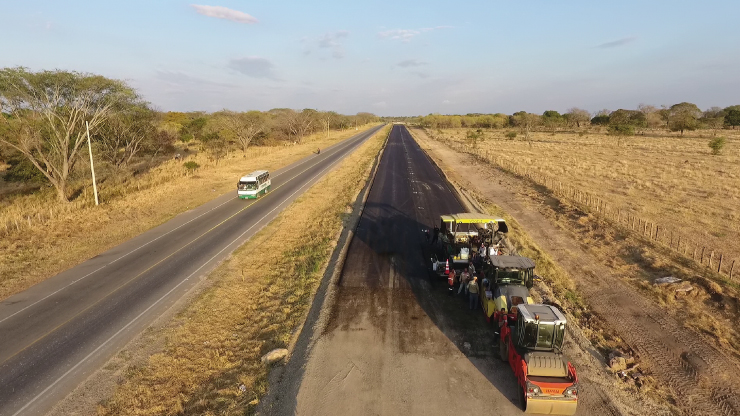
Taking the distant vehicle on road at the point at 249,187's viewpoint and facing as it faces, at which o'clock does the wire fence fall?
The wire fence is roughly at 9 o'clock from the distant vehicle on road.

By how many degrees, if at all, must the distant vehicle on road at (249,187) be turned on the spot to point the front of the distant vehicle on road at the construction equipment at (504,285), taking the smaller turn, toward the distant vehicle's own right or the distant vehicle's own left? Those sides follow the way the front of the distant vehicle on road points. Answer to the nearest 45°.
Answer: approximately 45° to the distant vehicle's own left

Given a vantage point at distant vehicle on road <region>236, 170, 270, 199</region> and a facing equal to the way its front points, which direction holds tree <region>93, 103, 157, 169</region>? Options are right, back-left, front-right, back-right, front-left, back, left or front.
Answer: right

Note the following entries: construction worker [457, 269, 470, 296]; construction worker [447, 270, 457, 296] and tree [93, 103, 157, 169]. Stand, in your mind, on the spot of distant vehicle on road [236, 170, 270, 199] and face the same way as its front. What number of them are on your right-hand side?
1

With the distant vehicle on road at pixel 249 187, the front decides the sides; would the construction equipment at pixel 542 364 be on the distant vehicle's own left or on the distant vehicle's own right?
on the distant vehicle's own left

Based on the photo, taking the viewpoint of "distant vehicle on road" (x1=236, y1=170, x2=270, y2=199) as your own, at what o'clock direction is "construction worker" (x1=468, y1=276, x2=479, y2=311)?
The construction worker is roughly at 10 o'clock from the distant vehicle on road.

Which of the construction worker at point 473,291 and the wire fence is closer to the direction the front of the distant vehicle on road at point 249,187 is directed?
the construction worker

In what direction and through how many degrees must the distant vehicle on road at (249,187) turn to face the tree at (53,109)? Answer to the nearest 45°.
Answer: approximately 45° to its right

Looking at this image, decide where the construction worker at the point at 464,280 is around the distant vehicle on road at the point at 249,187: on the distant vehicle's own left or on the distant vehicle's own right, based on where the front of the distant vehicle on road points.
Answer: on the distant vehicle's own left

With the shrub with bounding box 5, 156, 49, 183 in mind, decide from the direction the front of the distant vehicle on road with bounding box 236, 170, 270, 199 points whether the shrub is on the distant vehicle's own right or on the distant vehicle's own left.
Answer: on the distant vehicle's own right

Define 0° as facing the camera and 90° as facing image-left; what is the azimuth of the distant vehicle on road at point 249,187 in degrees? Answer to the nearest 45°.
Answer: approximately 45°
